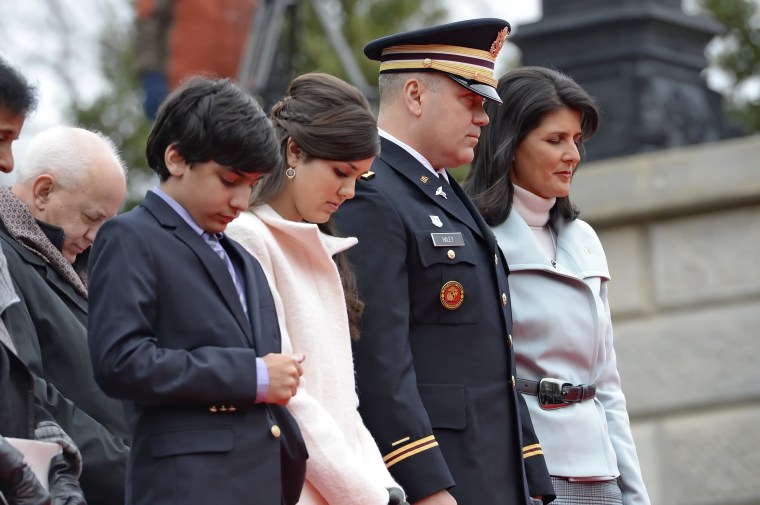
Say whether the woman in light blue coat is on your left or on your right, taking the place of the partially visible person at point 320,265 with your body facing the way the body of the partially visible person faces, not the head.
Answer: on your left

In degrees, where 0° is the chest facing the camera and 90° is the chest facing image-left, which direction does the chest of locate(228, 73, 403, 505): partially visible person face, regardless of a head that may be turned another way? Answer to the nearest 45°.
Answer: approximately 315°

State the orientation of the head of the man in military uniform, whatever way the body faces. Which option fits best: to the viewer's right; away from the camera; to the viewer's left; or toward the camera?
to the viewer's right

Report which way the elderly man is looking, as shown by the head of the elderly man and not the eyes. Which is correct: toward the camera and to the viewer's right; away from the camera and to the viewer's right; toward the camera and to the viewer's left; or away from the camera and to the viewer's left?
toward the camera and to the viewer's right

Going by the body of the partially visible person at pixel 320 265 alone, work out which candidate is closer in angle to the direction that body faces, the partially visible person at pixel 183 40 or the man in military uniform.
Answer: the man in military uniform

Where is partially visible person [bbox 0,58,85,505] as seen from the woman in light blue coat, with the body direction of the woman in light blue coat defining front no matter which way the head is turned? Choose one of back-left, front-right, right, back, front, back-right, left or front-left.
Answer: right

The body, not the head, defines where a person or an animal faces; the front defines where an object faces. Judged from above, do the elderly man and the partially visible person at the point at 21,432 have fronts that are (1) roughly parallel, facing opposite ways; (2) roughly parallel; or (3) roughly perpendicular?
roughly parallel

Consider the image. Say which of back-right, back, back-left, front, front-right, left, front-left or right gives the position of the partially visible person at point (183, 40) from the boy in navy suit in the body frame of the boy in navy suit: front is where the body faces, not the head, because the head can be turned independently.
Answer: back-left

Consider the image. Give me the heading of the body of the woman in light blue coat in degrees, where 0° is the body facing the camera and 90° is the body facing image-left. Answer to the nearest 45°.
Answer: approximately 315°

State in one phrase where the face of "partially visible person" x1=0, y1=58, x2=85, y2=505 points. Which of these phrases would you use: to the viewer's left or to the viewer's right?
to the viewer's right

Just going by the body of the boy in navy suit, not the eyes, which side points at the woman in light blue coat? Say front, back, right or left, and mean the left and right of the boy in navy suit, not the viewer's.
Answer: left
